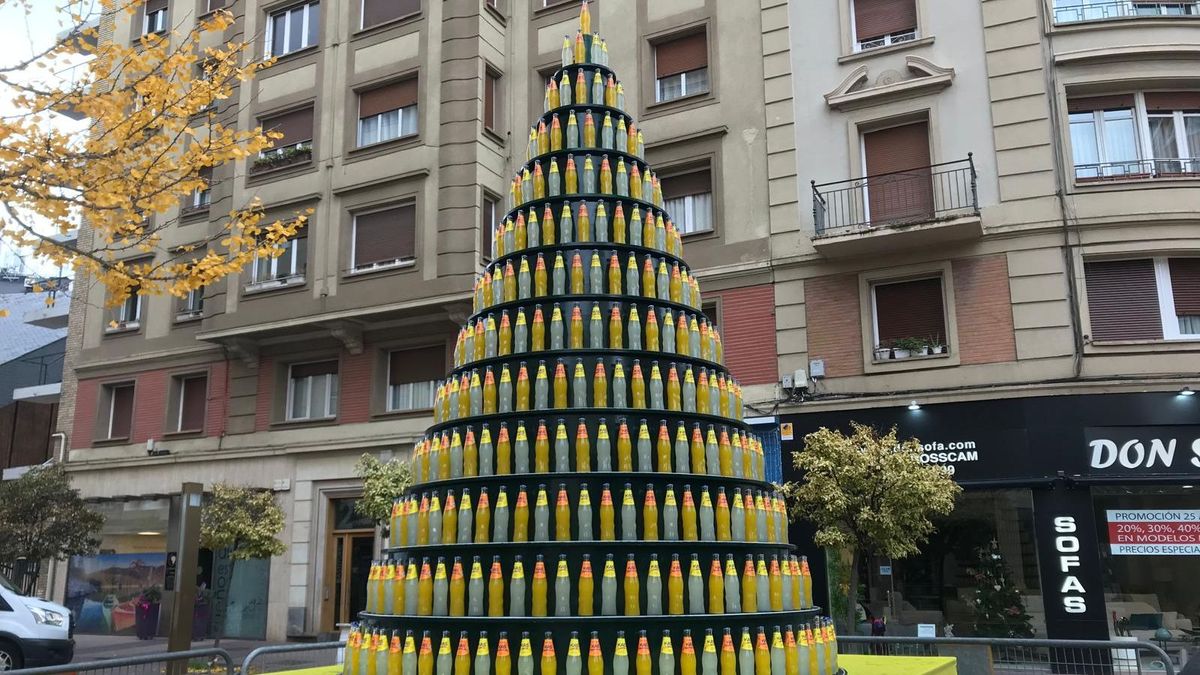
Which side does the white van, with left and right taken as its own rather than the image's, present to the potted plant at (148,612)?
left

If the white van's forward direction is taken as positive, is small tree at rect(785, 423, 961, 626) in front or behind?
in front

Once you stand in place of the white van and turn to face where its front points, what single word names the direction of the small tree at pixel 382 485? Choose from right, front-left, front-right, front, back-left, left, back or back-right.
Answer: front

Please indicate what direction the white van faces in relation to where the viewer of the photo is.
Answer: facing to the right of the viewer

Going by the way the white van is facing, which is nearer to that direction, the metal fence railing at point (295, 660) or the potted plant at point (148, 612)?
the metal fence railing

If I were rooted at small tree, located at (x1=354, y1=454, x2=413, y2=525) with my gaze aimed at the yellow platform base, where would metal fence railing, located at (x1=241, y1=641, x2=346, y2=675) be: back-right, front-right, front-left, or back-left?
front-right
